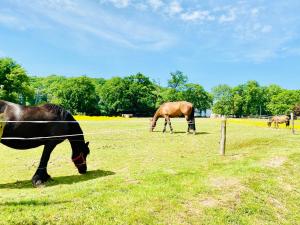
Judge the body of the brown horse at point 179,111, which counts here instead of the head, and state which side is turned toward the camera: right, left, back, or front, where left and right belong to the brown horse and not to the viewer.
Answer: left

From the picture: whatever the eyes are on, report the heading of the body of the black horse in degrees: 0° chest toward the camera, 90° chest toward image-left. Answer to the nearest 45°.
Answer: approximately 270°

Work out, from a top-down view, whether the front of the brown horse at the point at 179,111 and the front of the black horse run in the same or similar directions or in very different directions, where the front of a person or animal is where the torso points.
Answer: very different directions

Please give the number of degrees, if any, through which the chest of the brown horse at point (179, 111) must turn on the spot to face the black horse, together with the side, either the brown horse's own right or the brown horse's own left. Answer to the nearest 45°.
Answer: approximately 90° to the brown horse's own left

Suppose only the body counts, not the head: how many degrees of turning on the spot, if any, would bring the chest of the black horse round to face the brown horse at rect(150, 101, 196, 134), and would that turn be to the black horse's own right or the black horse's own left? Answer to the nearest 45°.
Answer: approximately 45° to the black horse's own left

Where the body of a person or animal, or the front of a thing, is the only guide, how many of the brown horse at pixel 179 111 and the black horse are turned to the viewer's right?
1
